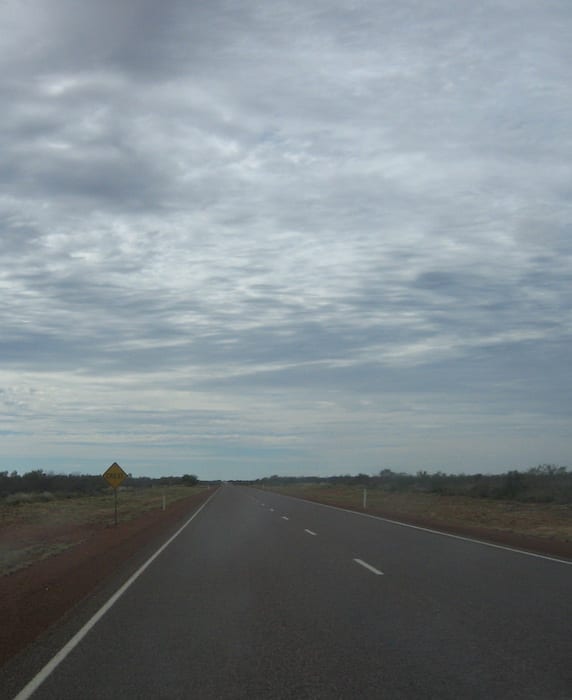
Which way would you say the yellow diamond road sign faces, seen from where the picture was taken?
facing the viewer

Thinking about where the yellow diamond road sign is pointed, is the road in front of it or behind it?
in front
